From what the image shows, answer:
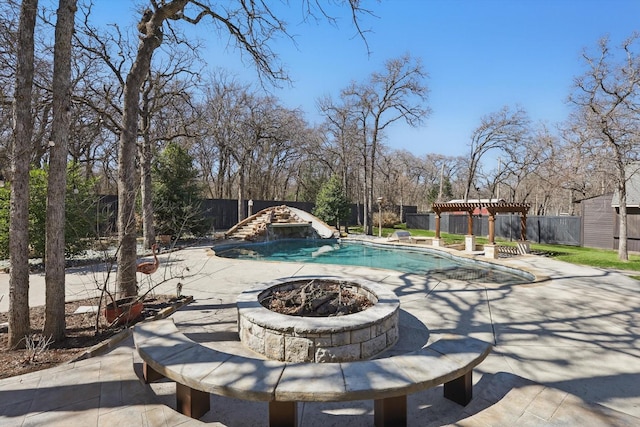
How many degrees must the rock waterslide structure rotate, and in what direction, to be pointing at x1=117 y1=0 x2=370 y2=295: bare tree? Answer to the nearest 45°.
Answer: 0° — it already faces it

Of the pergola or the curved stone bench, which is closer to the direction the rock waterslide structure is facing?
the curved stone bench

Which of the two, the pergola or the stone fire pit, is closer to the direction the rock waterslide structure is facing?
the stone fire pit

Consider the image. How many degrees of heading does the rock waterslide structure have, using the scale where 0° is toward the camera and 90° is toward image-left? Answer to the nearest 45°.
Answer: approximately 0°

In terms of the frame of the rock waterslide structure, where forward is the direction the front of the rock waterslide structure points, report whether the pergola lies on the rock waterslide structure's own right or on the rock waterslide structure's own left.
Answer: on the rock waterslide structure's own left

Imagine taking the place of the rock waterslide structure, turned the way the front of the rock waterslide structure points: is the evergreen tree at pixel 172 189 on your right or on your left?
on your right

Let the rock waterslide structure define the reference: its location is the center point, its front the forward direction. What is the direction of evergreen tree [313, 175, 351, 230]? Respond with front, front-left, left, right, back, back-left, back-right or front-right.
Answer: back-left

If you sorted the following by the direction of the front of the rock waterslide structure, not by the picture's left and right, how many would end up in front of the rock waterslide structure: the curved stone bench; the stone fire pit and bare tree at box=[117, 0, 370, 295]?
3

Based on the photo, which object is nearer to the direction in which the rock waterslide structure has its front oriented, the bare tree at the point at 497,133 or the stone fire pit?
the stone fire pit

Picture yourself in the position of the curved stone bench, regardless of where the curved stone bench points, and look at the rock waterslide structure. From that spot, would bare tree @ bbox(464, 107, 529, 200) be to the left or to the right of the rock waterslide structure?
right

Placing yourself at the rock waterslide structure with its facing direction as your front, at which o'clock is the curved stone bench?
The curved stone bench is roughly at 12 o'clock from the rock waterslide structure.

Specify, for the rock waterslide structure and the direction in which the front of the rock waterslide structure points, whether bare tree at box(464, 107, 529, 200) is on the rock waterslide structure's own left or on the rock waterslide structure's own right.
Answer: on the rock waterslide structure's own left
